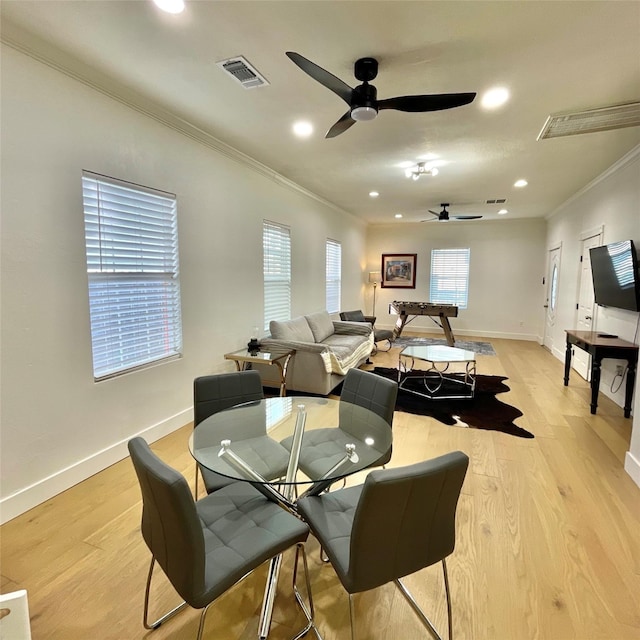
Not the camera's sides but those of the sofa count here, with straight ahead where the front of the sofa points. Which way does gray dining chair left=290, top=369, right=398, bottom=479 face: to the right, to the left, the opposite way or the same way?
to the right

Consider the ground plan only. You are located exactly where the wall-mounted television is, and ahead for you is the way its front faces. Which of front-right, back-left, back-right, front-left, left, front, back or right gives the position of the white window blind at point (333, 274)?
front-right

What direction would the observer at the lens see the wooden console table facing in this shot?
facing to the left of the viewer

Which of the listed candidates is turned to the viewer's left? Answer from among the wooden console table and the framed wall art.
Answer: the wooden console table

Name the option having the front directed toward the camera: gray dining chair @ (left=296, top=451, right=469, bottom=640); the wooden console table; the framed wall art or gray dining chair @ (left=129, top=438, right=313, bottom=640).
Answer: the framed wall art

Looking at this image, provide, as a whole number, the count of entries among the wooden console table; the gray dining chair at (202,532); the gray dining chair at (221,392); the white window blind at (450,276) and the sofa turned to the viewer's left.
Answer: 1

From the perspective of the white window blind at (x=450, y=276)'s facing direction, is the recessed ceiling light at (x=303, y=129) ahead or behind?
ahead

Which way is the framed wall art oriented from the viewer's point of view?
toward the camera

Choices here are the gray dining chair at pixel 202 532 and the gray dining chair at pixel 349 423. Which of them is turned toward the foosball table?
the gray dining chair at pixel 202 532

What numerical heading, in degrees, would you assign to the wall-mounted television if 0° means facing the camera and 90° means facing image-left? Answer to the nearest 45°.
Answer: approximately 45°

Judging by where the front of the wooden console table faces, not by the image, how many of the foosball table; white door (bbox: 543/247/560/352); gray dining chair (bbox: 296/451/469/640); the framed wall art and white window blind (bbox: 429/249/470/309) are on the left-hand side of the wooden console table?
1

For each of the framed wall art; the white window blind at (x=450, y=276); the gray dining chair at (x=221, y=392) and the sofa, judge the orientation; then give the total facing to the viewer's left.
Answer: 0

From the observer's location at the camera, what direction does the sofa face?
facing the viewer and to the right of the viewer

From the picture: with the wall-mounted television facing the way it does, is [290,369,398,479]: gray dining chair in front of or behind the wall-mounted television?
in front

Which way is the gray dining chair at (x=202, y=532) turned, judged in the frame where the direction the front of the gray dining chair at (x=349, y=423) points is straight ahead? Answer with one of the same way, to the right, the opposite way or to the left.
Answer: the opposite way

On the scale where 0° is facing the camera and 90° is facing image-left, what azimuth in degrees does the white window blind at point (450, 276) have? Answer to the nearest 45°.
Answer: approximately 0°

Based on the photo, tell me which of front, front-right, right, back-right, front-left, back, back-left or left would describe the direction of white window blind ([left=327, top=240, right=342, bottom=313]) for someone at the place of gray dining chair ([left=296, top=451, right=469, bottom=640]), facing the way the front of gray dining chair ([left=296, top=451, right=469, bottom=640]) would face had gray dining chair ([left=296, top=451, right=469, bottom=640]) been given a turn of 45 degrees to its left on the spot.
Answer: right

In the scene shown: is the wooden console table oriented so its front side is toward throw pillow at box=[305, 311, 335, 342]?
yes

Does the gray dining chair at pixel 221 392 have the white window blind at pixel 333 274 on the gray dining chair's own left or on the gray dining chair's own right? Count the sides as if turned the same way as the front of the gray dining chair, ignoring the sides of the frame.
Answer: on the gray dining chair's own left

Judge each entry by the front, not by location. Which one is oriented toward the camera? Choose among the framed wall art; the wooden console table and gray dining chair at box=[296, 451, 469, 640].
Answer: the framed wall art
